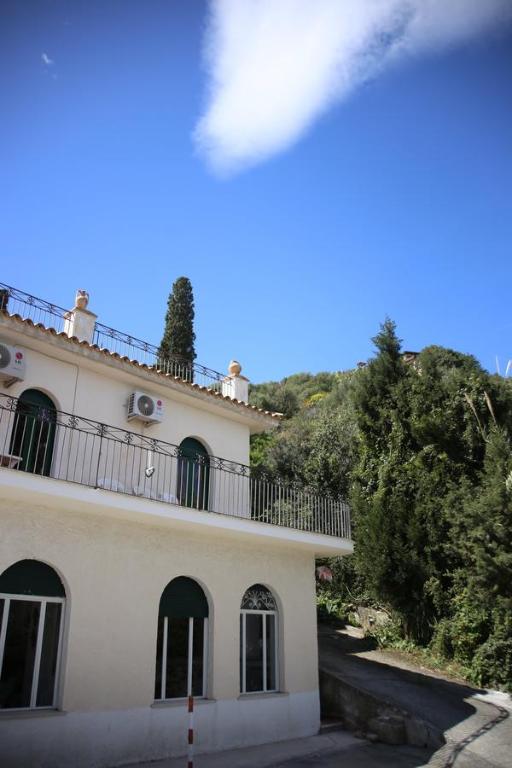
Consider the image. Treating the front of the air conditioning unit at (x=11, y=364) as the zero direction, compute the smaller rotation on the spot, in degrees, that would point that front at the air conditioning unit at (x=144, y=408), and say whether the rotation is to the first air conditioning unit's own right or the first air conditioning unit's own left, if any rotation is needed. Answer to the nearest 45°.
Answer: approximately 45° to the first air conditioning unit's own left

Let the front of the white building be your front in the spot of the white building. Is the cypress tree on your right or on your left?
on your left

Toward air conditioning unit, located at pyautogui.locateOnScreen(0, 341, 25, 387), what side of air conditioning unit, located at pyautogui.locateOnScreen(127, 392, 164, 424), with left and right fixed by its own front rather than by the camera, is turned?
right

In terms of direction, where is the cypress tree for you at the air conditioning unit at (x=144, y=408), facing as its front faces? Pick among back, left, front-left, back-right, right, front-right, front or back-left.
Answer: back-left

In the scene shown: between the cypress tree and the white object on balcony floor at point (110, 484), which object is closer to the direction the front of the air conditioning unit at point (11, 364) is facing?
the white object on balcony floor

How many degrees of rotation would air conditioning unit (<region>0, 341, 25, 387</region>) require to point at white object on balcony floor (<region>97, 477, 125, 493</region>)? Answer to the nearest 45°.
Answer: approximately 45° to its left
